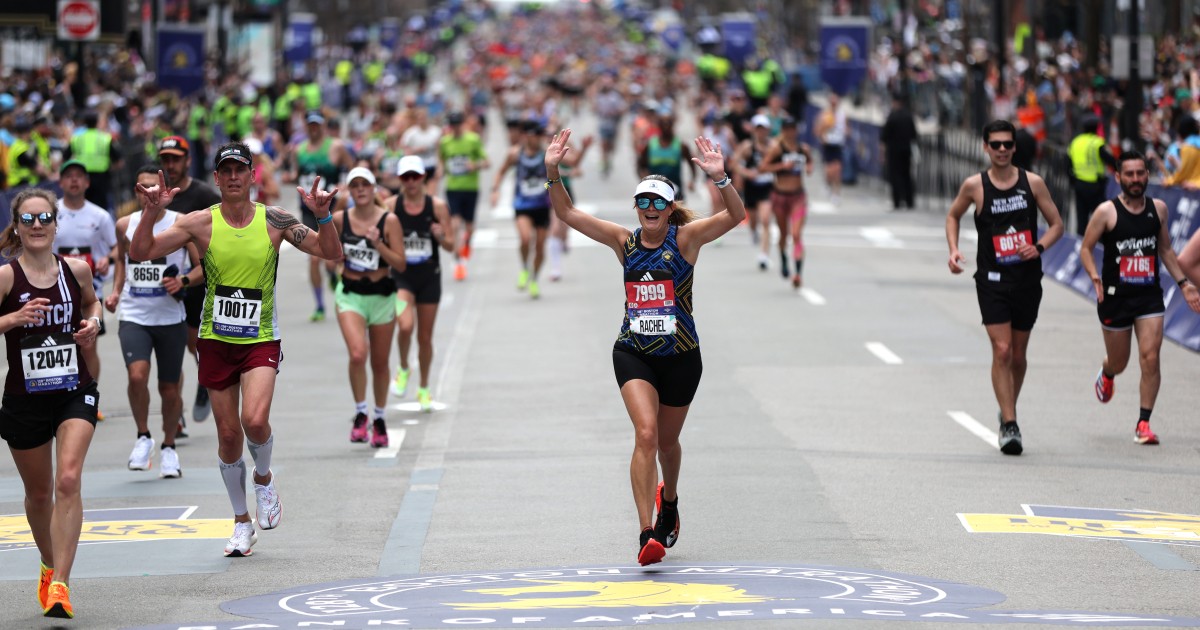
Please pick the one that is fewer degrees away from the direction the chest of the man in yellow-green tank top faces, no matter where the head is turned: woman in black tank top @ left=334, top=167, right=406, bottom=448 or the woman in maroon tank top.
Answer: the woman in maroon tank top

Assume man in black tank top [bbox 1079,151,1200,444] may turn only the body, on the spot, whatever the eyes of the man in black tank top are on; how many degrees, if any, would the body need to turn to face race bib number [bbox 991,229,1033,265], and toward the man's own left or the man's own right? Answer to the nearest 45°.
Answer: approximately 45° to the man's own right

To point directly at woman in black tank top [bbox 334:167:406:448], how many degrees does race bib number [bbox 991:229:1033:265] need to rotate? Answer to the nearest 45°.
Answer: approximately 90° to its right

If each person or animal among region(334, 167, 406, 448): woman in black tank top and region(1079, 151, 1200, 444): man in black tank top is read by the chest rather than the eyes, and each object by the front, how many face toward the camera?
2

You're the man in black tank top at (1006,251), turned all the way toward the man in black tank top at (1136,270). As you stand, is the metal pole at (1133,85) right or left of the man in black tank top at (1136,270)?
left

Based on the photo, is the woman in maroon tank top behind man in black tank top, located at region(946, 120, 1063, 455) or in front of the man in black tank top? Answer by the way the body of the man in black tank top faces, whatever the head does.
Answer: in front

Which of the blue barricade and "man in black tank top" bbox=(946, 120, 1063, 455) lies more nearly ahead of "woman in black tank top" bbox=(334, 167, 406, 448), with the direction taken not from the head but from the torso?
the man in black tank top

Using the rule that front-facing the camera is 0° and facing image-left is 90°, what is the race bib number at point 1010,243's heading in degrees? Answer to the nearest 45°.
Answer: approximately 0°

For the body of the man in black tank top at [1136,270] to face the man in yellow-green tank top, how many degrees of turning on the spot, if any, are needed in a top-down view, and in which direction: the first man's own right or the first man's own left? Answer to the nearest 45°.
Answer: approximately 45° to the first man's own right

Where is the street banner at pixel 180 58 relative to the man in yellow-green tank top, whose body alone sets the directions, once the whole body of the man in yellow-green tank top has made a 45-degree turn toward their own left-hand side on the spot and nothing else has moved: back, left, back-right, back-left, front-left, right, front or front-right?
back-left

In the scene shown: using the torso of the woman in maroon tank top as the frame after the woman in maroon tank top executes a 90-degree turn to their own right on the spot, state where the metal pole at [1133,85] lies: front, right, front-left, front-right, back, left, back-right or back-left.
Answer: back-right

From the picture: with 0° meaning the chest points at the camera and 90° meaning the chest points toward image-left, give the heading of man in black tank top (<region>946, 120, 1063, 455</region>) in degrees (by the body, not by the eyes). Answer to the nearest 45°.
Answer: approximately 0°
